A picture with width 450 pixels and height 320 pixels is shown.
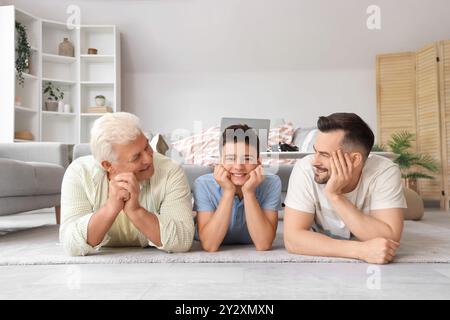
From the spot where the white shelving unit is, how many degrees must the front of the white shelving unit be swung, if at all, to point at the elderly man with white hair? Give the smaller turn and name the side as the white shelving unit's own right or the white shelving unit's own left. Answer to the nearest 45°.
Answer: approximately 45° to the white shelving unit's own right

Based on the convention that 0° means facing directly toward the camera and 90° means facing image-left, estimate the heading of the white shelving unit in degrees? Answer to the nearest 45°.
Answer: approximately 315°
